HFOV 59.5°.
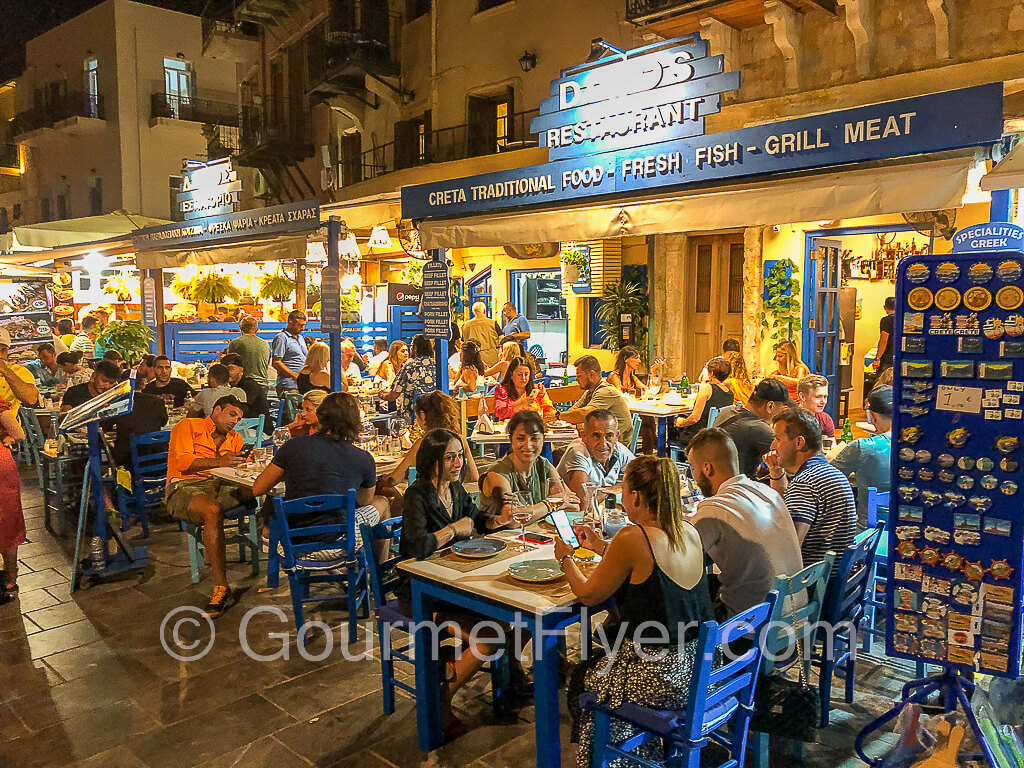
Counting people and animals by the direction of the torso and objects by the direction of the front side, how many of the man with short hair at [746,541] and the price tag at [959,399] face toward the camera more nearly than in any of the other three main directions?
1

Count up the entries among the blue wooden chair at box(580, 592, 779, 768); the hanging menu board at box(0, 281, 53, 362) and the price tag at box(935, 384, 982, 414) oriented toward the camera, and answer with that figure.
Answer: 2

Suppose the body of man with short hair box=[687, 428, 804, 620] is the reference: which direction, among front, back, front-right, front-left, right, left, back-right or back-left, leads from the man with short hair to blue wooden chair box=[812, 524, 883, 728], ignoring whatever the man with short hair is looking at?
right

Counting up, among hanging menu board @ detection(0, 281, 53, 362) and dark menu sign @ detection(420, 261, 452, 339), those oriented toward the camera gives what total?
2

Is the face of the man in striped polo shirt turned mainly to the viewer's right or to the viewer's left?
to the viewer's left

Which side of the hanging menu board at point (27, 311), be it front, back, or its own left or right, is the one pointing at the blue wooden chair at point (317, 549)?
front

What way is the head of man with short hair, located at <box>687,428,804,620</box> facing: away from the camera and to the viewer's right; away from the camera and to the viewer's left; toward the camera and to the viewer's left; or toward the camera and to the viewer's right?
away from the camera and to the viewer's left

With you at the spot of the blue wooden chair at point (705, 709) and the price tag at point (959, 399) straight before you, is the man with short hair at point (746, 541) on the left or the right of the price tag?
left

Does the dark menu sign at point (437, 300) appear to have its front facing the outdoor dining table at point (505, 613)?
yes

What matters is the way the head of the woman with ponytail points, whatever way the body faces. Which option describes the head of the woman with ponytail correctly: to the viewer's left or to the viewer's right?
to the viewer's left

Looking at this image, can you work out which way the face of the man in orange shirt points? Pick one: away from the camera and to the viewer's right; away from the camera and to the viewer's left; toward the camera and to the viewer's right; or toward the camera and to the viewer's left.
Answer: toward the camera and to the viewer's right

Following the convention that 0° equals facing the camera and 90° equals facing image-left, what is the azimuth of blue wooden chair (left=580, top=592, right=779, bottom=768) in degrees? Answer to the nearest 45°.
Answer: approximately 135°

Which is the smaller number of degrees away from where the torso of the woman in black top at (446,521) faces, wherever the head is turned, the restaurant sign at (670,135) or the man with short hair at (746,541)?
the man with short hair
